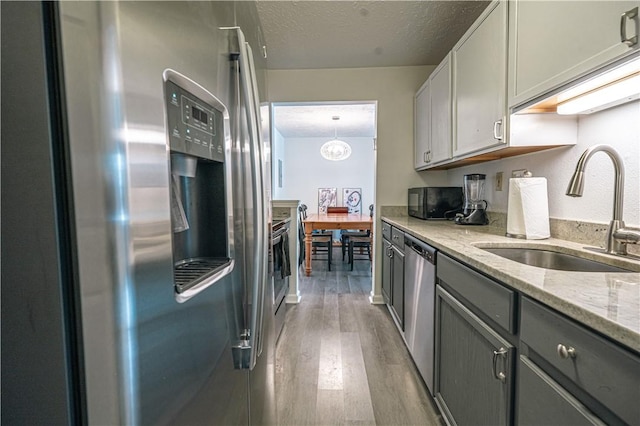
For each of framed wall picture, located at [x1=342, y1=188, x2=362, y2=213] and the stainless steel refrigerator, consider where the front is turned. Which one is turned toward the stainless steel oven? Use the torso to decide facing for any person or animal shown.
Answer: the framed wall picture

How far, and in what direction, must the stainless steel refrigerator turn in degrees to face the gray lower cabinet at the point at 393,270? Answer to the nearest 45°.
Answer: approximately 90° to its left

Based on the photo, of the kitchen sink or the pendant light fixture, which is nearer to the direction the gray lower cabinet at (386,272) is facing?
the pendant light fixture

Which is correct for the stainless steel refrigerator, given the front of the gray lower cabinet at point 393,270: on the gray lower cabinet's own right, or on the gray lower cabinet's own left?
on the gray lower cabinet's own left

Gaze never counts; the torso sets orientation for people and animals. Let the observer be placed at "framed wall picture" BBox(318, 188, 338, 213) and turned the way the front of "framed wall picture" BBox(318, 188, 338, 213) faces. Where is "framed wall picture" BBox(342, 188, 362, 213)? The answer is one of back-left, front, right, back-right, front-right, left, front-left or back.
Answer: left

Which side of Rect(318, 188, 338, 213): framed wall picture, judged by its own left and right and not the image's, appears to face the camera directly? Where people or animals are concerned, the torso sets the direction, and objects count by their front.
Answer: front

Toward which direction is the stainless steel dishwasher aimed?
to the viewer's left

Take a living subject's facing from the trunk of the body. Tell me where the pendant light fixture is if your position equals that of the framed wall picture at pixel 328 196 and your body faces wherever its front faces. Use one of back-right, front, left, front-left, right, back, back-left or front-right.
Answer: front

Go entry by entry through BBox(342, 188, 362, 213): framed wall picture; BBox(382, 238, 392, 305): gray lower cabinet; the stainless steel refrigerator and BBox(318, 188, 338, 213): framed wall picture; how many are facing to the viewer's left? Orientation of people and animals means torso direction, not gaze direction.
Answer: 1

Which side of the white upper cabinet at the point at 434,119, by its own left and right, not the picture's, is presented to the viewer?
left

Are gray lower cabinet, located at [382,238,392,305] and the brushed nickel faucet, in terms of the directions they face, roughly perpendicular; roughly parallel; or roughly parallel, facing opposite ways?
roughly parallel

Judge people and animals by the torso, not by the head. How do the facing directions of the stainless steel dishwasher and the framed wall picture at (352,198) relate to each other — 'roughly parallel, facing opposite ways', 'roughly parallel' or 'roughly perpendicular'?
roughly perpendicular

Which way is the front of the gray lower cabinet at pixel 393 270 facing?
to the viewer's left

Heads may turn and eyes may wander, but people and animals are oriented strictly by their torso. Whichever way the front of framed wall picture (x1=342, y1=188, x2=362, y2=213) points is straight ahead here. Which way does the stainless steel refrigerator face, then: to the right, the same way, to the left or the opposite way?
to the left

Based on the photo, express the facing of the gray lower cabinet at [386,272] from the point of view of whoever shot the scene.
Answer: facing to the left of the viewer

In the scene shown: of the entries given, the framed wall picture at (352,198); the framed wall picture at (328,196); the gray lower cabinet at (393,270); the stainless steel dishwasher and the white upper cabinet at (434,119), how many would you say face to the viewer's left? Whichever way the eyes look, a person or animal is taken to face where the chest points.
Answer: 3
